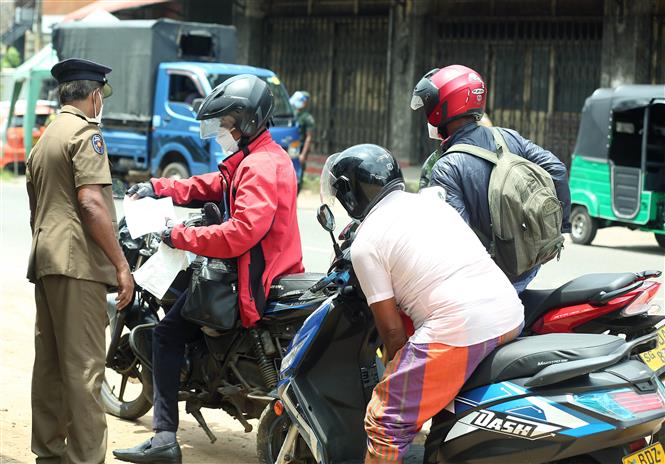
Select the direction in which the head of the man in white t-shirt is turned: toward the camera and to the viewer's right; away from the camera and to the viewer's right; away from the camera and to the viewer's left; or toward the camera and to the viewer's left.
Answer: away from the camera and to the viewer's left

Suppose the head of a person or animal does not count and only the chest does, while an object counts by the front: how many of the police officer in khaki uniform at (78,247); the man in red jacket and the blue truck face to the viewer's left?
1

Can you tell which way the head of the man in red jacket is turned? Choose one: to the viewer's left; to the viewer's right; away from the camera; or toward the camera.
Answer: to the viewer's left

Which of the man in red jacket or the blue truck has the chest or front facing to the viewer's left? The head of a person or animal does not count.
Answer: the man in red jacket

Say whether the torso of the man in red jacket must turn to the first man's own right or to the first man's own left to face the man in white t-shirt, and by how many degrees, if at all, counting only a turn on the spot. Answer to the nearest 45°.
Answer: approximately 135° to the first man's own left

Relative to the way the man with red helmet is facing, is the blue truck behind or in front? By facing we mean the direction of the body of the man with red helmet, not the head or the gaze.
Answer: in front

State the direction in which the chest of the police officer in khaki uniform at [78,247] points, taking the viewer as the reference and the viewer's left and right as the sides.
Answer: facing away from the viewer and to the right of the viewer

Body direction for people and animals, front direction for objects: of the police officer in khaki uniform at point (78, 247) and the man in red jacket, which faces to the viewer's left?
the man in red jacket

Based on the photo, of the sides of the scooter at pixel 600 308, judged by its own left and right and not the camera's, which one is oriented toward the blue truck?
front

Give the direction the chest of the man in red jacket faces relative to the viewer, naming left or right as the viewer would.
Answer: facing to the left of the viewer
